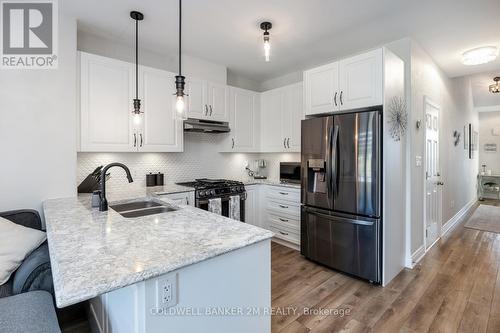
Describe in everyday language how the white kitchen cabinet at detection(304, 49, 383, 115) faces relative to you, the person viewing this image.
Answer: facing the viewer and to the left of the viewer

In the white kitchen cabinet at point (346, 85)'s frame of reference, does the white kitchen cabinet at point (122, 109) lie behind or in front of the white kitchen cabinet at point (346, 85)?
in front

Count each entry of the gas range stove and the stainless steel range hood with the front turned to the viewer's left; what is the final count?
0

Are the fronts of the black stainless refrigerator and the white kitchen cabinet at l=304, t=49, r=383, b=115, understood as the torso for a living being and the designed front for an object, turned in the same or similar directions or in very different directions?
same or similar directions

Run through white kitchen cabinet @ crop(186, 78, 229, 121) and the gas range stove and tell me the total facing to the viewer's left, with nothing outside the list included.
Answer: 0

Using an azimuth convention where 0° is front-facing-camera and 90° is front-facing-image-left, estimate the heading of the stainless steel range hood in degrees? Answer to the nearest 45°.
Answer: approximately 315°

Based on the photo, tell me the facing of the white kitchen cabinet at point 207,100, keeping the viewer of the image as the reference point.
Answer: facing the viewer and to the right of the viewer

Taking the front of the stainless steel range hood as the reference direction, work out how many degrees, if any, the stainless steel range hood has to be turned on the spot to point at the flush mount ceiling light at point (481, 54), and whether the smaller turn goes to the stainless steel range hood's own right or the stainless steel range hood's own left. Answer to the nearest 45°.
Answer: approximately 45° to the stainless steel range hood's own left

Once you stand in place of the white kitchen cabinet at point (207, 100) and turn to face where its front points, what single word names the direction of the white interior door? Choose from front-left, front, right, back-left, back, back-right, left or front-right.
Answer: front-left
